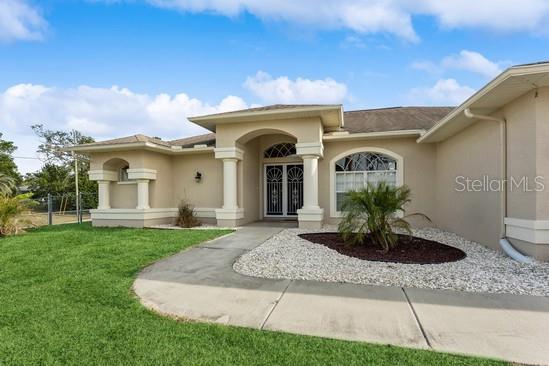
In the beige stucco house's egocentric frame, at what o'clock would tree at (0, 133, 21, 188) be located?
The tree is roughly at 4 o'clock from the beige stucco house.

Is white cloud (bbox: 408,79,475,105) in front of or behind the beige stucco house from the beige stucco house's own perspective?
behind

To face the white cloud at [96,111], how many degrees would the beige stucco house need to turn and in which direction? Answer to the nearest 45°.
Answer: approximately 135° to its right

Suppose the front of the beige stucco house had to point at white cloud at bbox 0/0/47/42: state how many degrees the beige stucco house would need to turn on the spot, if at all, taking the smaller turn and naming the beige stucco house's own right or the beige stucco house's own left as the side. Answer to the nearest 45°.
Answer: approximately 90° to the beige stucco house's own right

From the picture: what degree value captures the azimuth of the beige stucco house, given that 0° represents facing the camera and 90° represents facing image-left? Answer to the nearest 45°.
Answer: approximately 0°

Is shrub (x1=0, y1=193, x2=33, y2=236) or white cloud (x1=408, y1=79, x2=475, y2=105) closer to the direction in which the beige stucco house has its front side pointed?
the shrub

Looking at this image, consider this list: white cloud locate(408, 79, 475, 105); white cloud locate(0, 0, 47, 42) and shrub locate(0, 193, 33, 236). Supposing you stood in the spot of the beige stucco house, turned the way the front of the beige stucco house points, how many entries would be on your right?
2
